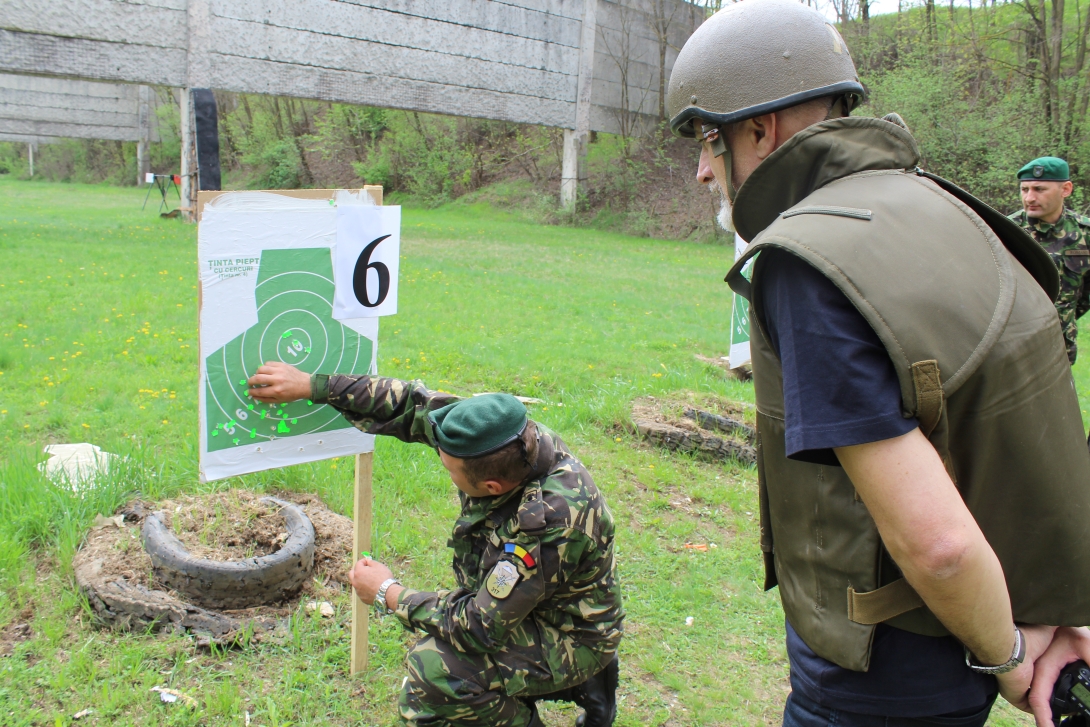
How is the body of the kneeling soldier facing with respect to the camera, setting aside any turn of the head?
to the viewer's left

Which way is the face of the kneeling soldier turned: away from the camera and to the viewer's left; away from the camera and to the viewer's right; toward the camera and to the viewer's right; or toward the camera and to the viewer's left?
away from the camera and to the viewer's left

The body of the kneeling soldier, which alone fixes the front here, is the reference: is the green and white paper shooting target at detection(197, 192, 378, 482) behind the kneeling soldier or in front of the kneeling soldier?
in front

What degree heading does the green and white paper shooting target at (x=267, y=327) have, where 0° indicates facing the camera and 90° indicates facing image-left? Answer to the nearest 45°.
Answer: approximately 0°

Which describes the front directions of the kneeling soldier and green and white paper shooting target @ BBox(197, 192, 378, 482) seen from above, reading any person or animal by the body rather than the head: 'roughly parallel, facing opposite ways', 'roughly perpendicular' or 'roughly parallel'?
roughly perpendicular

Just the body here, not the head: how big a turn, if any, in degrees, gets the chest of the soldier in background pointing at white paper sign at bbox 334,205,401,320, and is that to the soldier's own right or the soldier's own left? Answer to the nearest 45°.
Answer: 0° — they already face it

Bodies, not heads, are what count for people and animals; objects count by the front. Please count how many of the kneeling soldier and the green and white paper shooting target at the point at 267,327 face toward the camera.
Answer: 1

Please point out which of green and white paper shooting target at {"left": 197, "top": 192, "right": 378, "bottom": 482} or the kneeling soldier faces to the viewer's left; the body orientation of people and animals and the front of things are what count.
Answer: the kneeling soldier

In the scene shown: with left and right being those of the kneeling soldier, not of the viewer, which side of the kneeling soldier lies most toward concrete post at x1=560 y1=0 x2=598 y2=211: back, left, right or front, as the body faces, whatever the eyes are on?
right

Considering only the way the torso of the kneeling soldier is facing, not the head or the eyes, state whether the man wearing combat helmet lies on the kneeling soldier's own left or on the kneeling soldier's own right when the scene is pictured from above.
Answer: on the kneeling soldier's own left
